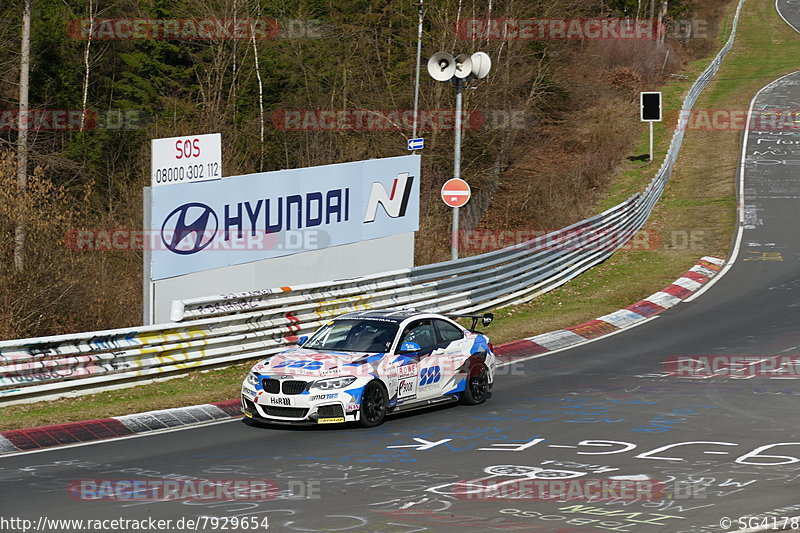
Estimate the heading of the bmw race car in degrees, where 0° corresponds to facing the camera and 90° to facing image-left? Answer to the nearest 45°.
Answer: approximately 45°

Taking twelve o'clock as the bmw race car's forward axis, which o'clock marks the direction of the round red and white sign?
The round red and white sign is roughly at 5 o'clock from the bmw race car.

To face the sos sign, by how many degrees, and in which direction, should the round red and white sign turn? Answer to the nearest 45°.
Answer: approximately 45° to its right

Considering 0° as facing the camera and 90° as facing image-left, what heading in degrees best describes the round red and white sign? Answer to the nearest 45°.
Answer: approximately 0°

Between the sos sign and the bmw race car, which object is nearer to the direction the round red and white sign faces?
the bmw race car

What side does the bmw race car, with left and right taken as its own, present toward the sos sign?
right
